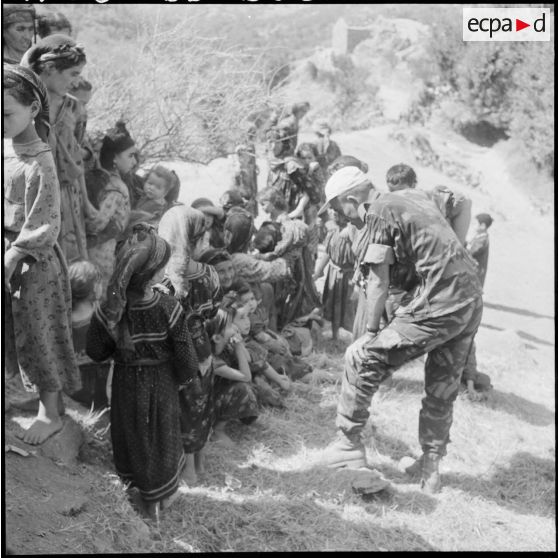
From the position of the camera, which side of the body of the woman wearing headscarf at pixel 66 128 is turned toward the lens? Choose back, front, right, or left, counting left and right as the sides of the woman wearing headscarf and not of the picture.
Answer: right

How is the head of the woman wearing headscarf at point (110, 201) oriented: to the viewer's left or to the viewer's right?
to the viewer's right

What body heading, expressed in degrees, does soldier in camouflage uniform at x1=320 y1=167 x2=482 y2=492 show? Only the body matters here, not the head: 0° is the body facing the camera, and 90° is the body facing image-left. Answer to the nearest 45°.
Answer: approximately 90°

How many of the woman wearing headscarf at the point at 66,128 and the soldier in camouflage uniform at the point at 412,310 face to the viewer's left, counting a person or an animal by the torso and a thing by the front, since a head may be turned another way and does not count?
1

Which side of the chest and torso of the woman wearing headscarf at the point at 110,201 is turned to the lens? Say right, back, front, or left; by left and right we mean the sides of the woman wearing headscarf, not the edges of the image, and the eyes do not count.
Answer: right

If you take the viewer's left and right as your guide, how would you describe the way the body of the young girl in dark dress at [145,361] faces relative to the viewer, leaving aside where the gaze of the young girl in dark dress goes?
facing away from the viewer
